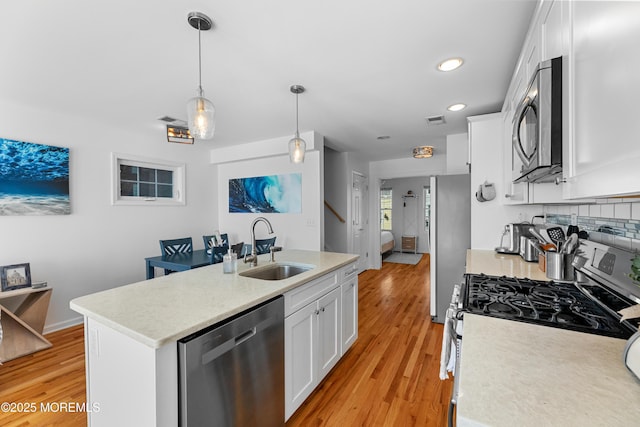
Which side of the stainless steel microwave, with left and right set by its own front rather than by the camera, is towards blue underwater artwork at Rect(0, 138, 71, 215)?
front

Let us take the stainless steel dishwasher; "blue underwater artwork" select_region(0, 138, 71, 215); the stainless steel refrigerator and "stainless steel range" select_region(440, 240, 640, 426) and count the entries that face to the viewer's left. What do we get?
2

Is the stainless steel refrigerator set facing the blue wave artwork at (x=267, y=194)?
yes

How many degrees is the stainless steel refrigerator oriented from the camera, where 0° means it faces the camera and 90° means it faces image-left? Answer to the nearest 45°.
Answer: approximately 90°

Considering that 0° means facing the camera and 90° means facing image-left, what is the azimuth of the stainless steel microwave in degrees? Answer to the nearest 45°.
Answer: approximately 90°

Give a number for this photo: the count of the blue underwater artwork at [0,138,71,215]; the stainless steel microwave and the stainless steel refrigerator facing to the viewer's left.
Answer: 2

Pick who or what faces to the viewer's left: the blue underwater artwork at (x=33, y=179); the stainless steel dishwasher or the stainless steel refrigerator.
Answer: the stainless steel refrigerator

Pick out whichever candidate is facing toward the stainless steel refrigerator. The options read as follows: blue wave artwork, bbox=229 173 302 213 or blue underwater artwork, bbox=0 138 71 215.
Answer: blue underwater artwork, bbox=0 138 71 215

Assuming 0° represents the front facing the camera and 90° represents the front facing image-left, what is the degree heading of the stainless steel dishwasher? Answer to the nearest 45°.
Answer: approximately 315°

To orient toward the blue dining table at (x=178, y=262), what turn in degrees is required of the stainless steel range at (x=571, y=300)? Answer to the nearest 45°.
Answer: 0° — it already faces it

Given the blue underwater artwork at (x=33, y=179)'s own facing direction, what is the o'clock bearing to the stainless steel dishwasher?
The stainless steel dishwasher is roughly at 1 o'clock from the blue underwater artwork.

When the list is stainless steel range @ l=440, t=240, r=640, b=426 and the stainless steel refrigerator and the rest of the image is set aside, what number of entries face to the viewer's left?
2
